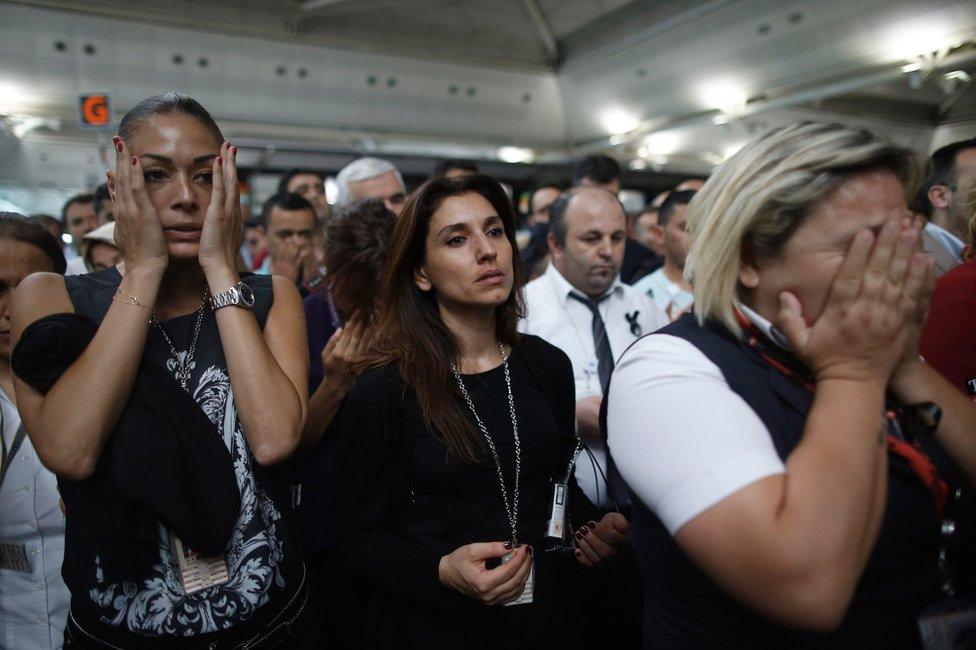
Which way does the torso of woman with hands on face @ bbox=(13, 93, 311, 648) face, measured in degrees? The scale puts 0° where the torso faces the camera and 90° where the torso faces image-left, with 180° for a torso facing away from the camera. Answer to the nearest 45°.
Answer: approximately 0°

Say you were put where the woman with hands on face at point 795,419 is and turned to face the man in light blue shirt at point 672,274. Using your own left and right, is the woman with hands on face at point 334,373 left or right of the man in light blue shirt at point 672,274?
left

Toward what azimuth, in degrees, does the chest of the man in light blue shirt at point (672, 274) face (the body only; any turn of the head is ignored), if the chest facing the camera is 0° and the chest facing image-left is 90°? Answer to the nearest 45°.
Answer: approximately 315°

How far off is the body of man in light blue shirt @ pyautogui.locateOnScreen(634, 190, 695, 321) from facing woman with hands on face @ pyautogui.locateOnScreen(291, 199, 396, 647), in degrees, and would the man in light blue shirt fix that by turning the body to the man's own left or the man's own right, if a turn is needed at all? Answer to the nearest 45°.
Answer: approximately 90° to the man's own right

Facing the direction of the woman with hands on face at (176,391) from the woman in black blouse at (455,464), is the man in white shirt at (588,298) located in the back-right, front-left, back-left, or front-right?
back-right

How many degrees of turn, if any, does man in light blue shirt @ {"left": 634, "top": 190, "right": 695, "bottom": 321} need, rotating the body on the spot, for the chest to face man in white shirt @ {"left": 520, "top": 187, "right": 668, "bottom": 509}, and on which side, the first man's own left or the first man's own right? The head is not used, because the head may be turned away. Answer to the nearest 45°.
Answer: approximately 45° to the first man's own right

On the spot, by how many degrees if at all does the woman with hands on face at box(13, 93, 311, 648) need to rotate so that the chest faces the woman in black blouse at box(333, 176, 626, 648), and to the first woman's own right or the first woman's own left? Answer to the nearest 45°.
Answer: approximately 90° to the first woman's own left
